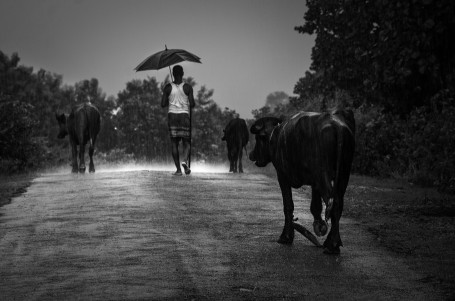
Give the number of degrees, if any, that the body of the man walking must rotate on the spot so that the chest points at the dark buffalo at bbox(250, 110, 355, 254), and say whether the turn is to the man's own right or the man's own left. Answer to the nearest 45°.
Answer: approximately 180°

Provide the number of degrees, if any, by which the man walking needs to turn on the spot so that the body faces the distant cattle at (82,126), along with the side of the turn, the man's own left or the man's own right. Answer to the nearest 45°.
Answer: approximately 45° to the man's own left

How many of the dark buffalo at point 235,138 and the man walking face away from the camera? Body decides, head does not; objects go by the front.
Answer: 2

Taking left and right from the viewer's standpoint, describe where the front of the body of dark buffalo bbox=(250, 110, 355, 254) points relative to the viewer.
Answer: facing away from the viewer and to the left of the viewer

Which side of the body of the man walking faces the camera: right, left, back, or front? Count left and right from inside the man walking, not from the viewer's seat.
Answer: back

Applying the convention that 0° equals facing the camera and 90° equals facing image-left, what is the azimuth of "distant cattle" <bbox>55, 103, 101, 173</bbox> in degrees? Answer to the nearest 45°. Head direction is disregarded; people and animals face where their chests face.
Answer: approximately 135°

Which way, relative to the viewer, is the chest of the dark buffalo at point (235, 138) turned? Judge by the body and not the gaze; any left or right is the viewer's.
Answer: facing away from the viewer

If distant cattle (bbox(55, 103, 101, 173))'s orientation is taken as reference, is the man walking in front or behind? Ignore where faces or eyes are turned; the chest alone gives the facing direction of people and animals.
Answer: behind

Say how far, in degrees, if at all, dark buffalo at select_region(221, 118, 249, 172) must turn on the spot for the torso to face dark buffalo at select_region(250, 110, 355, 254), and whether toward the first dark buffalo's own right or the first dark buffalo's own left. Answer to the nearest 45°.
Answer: approximately 180°
